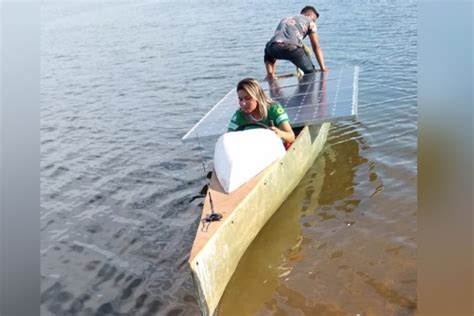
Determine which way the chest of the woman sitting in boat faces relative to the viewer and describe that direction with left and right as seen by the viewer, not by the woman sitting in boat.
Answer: facing the viewer and to the left of the viewer

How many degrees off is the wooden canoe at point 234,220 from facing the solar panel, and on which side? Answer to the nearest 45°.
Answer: approximately 135° to its right

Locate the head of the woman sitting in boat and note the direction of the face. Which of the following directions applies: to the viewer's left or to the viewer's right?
to the viewer's left
